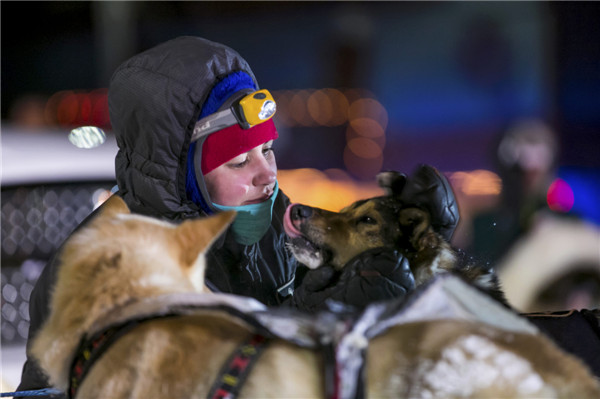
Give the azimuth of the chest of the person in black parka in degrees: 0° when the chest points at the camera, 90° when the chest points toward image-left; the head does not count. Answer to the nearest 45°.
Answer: approximately 315°

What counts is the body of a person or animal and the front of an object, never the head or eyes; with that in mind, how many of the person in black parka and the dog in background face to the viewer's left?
1

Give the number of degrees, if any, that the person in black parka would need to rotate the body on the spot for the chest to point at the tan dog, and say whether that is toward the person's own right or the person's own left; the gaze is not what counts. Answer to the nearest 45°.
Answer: approximately 45° to the person's own right

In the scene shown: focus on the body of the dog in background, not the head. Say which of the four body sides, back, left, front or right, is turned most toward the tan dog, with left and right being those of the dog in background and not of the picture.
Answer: left

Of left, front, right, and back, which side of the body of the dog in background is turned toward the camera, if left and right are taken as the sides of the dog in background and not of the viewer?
left

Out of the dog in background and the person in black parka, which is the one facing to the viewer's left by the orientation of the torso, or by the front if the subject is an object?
the dog in background
